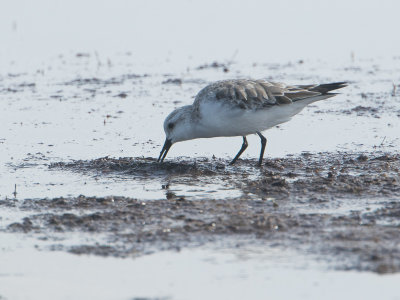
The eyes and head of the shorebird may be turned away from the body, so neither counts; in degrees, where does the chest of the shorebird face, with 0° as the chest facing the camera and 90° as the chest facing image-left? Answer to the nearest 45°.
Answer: approximately 90°
